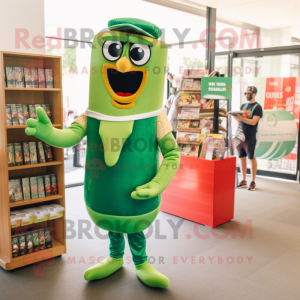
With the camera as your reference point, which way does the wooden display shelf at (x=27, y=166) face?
facing the viewer and to the right of the viewer

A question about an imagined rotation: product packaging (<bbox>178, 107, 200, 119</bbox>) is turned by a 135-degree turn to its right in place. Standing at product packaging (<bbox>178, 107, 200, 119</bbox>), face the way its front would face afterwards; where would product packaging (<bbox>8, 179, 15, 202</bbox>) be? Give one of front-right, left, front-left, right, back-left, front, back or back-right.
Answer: left

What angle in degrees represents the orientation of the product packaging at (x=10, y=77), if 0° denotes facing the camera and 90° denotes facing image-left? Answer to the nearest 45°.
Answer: approximately 0°

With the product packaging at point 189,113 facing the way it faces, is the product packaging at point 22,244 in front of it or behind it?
in front

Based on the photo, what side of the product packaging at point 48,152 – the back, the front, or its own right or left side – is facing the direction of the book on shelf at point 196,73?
left

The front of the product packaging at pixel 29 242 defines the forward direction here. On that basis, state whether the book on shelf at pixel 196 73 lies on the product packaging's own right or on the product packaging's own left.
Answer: on the product packaging's own left

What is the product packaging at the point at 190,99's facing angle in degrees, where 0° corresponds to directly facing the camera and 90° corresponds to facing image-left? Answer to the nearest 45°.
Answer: approximately 0°

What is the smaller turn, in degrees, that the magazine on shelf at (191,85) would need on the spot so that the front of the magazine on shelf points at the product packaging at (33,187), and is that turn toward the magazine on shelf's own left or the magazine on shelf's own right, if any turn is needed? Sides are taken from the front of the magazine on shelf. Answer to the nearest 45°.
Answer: approximately 45° to the magazine on shelf's own right

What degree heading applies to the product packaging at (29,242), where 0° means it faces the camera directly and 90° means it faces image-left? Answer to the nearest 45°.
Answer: approximately 315°

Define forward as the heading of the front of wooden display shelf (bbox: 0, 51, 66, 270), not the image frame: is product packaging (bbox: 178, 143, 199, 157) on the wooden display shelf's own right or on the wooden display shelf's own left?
on the wooden display shelf's own left
